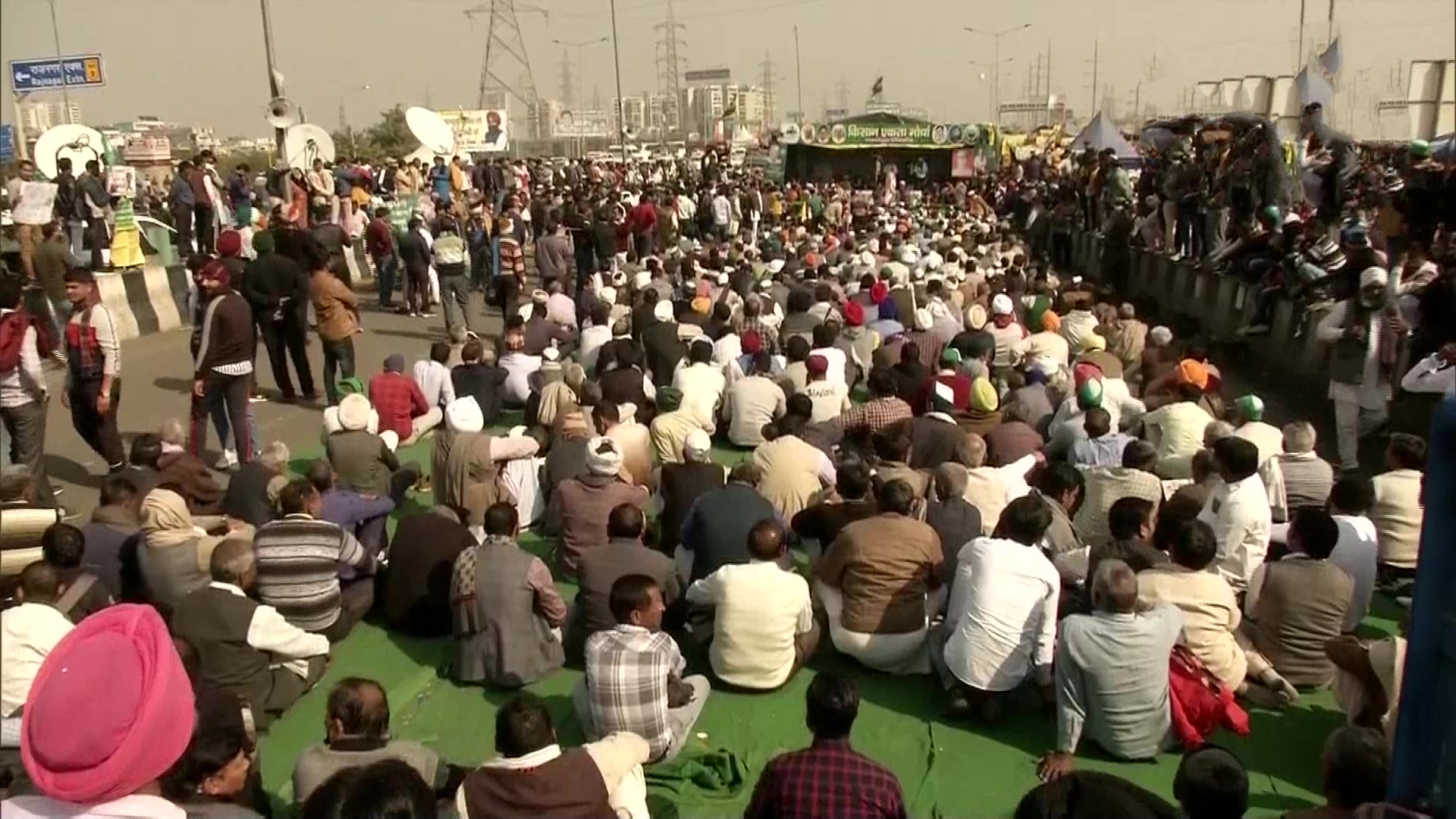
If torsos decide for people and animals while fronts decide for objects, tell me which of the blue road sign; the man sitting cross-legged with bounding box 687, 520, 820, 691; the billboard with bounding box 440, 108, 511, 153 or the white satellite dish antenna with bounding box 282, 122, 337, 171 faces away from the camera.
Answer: the man sitting cross-legged

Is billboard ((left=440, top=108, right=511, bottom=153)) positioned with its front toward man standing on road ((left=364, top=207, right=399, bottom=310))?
yes

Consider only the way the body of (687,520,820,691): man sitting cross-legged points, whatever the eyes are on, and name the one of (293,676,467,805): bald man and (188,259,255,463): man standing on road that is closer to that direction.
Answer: the man standing on road

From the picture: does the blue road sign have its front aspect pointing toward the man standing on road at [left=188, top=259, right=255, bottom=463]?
yes

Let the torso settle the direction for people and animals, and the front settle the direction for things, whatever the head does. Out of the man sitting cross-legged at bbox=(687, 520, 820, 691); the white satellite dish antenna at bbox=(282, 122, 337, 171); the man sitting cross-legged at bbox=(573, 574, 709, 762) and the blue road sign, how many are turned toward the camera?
2

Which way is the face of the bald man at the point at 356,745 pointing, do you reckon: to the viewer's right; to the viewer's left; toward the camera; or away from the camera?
away from the camera

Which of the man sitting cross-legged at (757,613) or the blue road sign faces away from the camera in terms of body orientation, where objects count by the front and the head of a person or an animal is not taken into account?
the man sitting cross-legged

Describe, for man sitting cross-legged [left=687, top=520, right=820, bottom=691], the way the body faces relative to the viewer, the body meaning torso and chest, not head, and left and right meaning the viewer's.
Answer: facing away from the viewer

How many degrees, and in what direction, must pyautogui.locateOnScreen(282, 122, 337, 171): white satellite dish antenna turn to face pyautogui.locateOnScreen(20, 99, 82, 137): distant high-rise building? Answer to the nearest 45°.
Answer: approximately 135° to its right

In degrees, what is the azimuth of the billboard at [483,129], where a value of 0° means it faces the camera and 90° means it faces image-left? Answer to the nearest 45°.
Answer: approximately 0°
